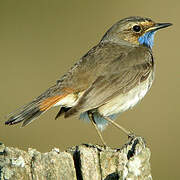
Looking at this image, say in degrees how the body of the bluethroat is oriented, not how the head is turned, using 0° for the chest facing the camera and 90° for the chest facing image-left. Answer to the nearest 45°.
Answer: approximately 270°
